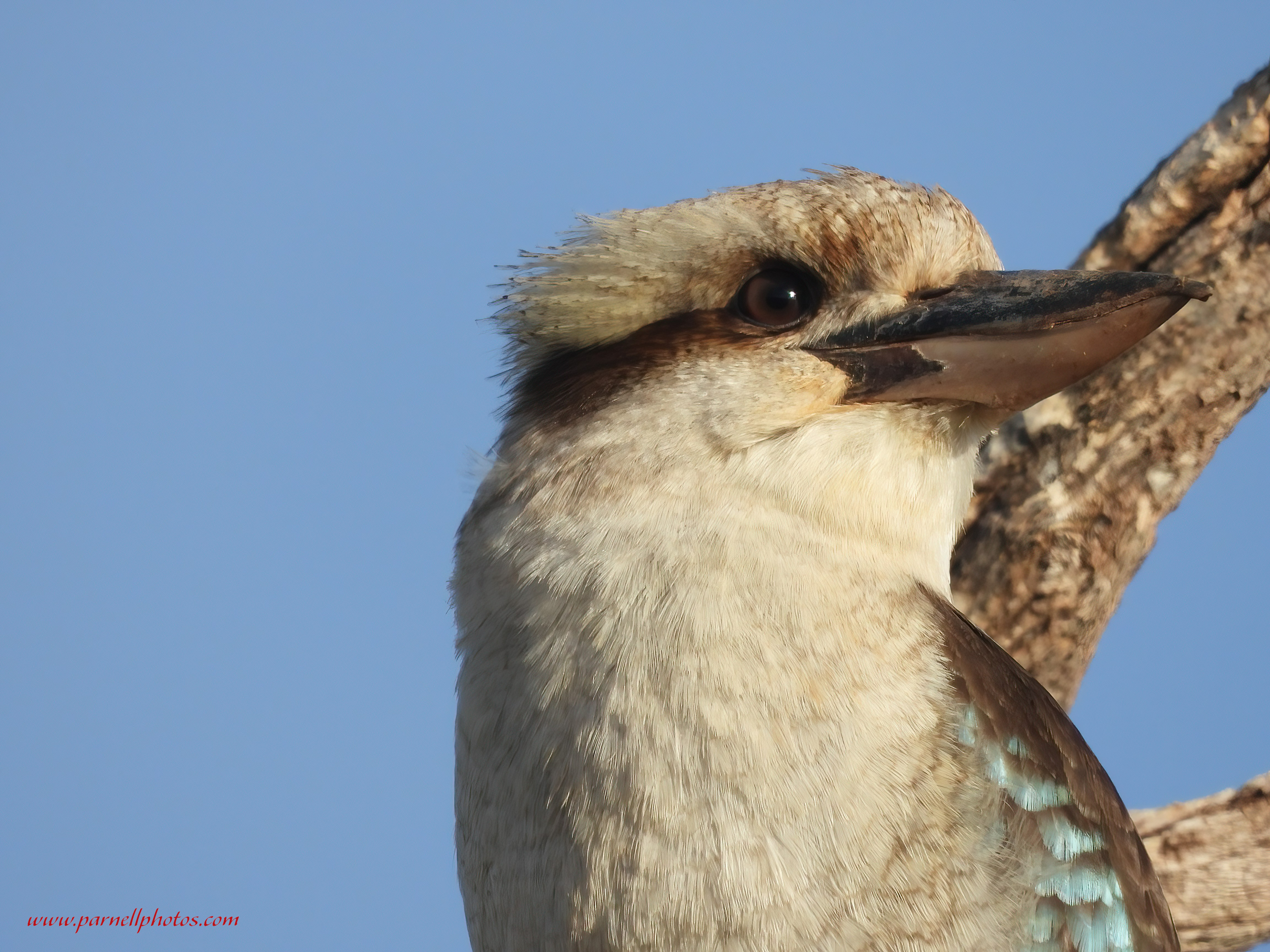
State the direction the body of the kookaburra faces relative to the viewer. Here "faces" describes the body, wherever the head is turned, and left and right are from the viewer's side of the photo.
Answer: facing the viewer and to the left of the viewer

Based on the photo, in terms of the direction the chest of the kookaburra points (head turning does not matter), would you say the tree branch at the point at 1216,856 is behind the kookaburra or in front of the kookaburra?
behind

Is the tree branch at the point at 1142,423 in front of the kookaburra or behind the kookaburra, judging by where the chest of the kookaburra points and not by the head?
behind
